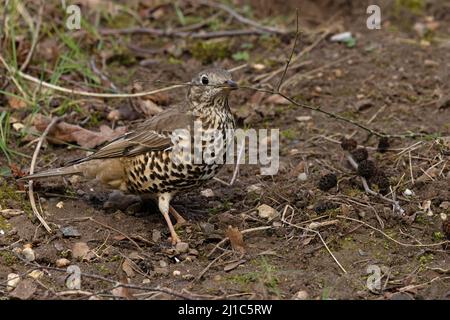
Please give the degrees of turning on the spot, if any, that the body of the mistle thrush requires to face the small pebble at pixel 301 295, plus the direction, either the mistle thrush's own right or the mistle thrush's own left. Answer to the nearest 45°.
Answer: approximately 45° to the mistle thrush's own right

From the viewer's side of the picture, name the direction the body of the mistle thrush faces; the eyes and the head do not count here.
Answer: to the viewer's right

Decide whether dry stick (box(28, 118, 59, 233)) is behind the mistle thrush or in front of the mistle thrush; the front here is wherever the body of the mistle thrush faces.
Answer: behind

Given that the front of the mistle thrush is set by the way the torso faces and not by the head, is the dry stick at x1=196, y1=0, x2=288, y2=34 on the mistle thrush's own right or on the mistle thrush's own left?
on the mistle thrush's own left

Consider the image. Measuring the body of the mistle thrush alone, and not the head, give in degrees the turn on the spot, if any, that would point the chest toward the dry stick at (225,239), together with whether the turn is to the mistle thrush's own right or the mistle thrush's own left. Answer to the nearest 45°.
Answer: approximately 45° to the mistle thrush's own right

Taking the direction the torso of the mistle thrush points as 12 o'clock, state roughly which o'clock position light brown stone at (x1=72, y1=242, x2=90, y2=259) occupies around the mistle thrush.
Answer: The light brown stone is roughly at 5 o'clock from the mistle thrush.

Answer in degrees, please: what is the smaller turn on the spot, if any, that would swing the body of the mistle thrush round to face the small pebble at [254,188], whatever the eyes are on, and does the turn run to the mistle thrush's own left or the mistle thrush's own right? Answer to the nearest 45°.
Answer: approximately 45° to the mistle thrush's own left

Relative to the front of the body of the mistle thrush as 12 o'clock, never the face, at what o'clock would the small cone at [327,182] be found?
The small cone is roughly at 12 o'clock from the mistle thrush.

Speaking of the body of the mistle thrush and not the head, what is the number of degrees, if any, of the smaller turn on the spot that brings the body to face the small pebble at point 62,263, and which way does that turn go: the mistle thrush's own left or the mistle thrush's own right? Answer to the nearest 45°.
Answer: approximately 135° to the mistle thrush's own right

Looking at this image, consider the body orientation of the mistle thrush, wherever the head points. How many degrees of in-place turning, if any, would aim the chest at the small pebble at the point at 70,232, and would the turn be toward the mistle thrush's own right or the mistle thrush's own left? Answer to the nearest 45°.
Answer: approximately 180°

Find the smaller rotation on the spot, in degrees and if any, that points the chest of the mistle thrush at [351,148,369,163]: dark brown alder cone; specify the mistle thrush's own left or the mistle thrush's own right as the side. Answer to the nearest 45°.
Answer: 0° — it already faces it

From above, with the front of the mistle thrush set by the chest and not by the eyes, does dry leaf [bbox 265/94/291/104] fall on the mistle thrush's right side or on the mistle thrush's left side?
on the mistle thrush's left side
